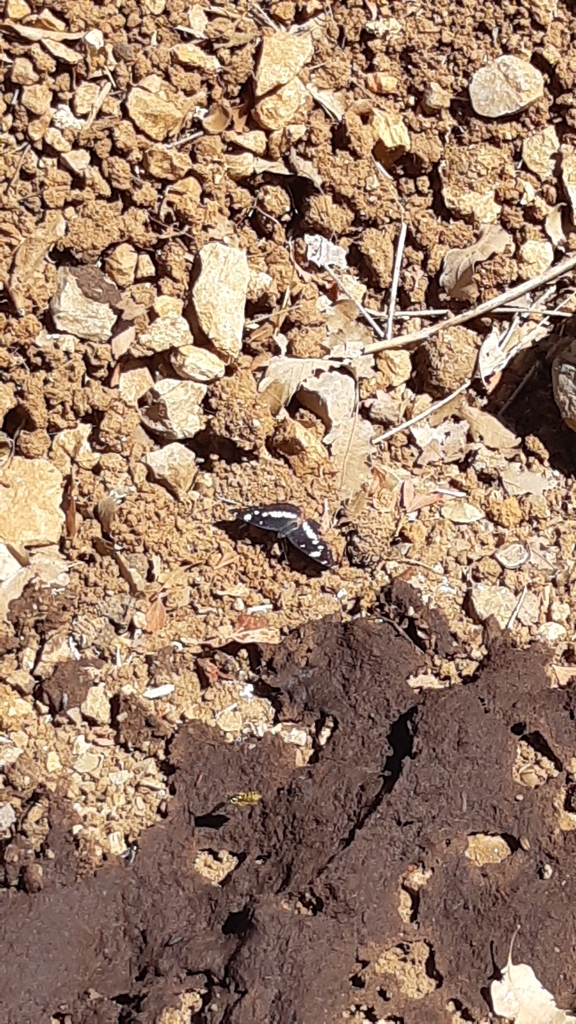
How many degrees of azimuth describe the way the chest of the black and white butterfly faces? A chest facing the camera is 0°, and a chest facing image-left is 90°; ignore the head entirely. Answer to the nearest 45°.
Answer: approximately 45°
